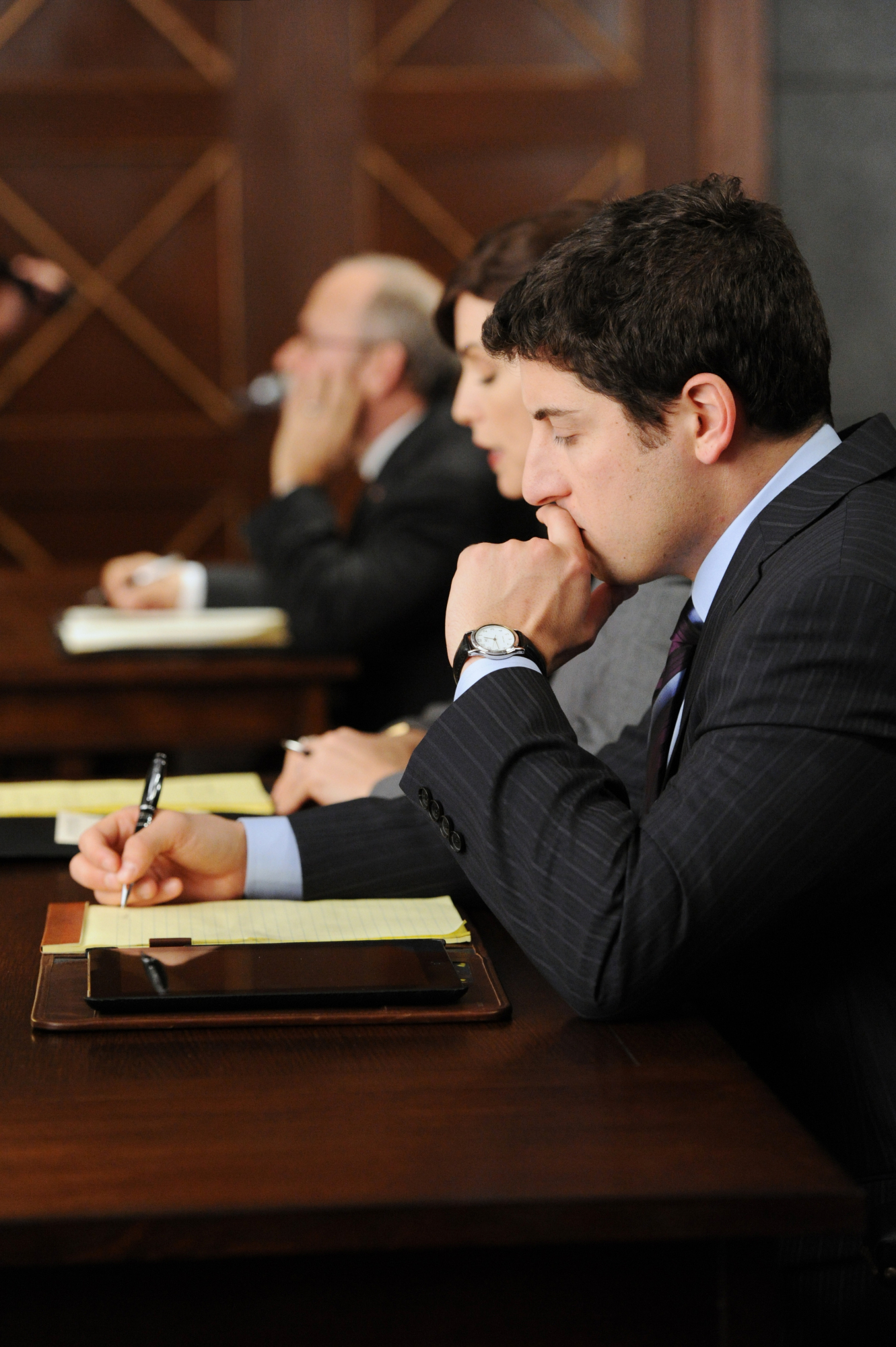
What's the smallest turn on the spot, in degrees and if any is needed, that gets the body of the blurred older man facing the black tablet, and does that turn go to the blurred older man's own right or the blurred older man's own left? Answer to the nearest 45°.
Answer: approximately 90° to the blurred older man's own left

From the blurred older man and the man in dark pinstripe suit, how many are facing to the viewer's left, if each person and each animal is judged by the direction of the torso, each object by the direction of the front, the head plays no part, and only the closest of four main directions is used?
2

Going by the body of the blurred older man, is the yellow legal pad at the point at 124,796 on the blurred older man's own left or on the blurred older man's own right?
on the blurred older man's own left

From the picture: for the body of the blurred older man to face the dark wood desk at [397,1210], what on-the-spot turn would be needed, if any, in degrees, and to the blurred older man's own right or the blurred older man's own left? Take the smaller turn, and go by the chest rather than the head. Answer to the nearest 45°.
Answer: approximately 90° to the blurred older man's own left

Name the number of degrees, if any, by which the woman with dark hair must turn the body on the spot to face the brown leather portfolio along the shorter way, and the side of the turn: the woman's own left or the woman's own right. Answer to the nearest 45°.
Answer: approximately 90° to the woman's own left

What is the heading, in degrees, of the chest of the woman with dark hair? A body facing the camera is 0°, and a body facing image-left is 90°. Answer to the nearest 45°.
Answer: approximately 90°

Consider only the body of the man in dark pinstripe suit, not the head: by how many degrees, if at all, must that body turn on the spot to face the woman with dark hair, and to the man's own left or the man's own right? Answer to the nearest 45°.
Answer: approximately 90° to the man's own right

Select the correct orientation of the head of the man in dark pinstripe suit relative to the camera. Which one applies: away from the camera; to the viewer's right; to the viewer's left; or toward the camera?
to the viewer's left

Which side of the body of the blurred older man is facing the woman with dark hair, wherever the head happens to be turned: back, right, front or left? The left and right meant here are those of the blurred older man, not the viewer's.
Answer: left

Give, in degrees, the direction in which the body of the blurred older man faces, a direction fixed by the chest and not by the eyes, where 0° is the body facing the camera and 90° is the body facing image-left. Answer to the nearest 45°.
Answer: approximately 90°

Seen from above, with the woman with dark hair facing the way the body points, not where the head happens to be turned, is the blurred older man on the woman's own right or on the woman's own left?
on the woman's own right

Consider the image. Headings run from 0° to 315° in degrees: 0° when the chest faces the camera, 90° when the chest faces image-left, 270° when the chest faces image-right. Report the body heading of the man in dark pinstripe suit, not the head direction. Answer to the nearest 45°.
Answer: approximately 90°

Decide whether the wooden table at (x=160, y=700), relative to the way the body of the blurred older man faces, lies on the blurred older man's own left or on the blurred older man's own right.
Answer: on the blurred older man's own left
